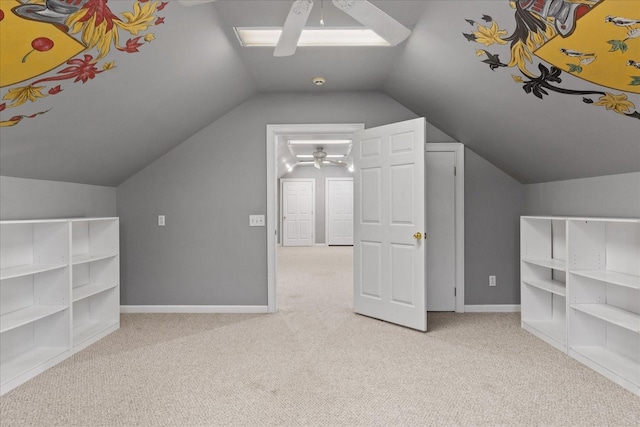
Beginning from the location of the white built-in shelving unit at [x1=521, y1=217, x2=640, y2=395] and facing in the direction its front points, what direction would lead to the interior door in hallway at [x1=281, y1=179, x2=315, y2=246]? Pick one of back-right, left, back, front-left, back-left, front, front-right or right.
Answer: right

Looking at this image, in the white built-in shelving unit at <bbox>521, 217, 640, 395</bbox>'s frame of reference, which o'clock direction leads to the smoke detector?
The smoke detector is roughly at 1 o'clock from the white built-in shelving unit.

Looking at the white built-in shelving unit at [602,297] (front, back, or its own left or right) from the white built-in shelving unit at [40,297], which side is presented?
front

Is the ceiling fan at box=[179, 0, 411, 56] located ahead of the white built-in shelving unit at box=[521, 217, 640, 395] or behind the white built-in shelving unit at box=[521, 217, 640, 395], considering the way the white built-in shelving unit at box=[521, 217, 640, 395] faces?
ahead

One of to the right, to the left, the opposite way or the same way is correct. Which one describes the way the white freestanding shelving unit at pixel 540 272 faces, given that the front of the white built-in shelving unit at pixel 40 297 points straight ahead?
the opposite way

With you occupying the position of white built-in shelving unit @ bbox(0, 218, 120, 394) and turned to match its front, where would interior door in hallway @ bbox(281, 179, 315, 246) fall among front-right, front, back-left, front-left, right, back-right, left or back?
left

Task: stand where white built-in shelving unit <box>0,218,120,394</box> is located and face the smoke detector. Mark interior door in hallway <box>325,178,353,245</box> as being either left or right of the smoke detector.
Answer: left

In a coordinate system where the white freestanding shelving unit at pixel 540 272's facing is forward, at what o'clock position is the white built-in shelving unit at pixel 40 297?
the white built-in shelving unit at pixel 40 297 is roughly at 12 o'clock from the white freestanding shelving unit at pixel 540 272.

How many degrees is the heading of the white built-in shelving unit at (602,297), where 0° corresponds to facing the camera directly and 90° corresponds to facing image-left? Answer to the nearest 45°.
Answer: approximately 45°

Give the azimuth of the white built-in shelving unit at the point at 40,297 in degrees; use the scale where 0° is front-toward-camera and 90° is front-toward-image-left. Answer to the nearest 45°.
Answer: approximately 315°

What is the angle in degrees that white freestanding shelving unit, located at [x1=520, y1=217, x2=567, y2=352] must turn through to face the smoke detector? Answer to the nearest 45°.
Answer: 0° — it already faces it
